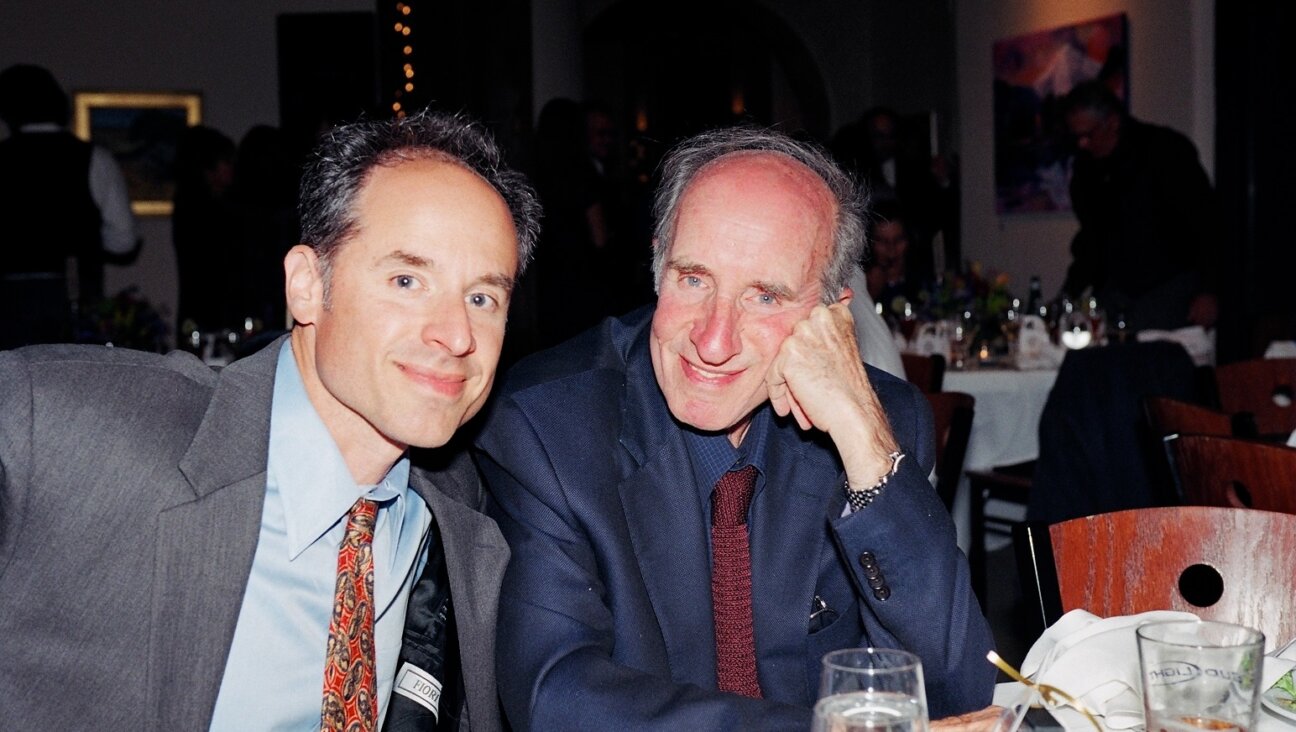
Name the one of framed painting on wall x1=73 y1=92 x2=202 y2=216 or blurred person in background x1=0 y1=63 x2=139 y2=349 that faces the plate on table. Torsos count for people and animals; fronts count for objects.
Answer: the framed painting on wall

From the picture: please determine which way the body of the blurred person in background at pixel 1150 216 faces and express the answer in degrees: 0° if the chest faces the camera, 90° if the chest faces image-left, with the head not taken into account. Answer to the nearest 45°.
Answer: approximately 45°

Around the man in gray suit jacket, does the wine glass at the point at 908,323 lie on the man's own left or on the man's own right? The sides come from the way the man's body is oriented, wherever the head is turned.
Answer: on the man's own left

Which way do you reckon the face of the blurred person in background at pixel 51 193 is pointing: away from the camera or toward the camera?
away from the camera

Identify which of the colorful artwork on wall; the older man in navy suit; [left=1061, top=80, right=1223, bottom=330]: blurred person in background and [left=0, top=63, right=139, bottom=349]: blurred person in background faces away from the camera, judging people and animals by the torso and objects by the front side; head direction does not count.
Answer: [left=0, top=63, right=139, bottom=349]: blurred person in background

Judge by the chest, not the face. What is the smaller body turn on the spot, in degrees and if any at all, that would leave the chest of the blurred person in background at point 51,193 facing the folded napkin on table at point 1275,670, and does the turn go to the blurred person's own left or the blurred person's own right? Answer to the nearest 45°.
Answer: approximately 180°

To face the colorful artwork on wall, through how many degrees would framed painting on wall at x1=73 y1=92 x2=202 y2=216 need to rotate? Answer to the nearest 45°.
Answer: approximately 45° to its left

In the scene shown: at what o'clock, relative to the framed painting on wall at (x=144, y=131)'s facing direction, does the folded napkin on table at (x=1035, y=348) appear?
The folded napkin on table is roughly at 11 o'clock from the framed painting on wall.

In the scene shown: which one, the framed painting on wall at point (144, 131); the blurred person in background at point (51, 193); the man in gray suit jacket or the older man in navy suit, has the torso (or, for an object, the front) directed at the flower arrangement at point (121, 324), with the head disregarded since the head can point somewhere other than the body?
the framed painting on wall

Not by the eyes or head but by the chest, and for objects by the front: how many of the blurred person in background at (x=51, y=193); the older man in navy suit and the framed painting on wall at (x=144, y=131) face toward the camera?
2

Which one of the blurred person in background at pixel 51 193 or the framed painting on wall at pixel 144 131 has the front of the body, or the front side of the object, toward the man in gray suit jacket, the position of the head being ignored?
the framed painting on wall

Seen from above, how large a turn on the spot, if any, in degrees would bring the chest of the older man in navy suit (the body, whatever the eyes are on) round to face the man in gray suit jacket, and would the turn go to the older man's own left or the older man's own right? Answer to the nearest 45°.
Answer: approximately 45° to the older man's own right

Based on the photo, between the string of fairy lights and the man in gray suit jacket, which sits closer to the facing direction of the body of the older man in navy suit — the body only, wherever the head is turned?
the man in gray suit jacket

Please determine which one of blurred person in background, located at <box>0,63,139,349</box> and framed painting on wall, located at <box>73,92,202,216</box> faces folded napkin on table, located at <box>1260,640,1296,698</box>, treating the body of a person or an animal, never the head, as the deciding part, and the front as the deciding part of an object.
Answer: the framed painting on wall

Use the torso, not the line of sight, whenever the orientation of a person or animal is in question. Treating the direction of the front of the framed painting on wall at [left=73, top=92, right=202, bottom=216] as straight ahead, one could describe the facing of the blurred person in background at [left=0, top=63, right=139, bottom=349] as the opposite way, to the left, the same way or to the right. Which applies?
the opposite way
